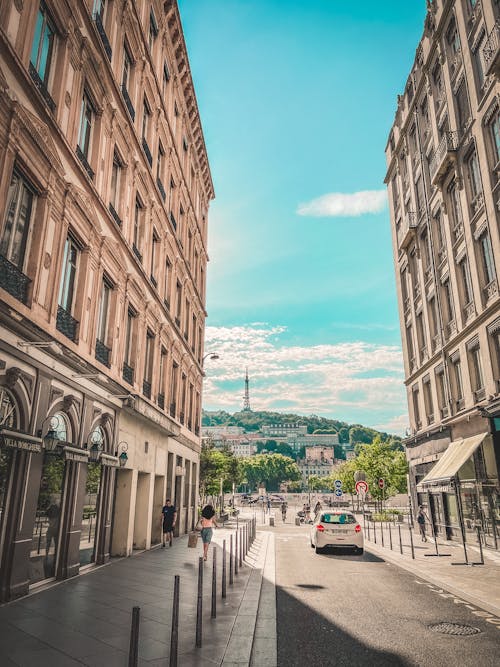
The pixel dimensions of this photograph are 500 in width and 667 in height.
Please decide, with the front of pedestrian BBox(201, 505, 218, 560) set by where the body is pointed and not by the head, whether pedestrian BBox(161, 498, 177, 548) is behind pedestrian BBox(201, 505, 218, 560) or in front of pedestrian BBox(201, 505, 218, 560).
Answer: in front

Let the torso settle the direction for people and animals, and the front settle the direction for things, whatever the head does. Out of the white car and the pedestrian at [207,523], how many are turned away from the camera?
2

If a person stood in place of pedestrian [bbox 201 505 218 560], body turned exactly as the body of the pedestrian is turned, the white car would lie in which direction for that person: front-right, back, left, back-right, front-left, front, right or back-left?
front-right

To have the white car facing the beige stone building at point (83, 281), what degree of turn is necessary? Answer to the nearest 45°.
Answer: approximately 135° to its left

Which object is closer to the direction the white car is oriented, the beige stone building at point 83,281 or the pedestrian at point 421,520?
the pedestrian

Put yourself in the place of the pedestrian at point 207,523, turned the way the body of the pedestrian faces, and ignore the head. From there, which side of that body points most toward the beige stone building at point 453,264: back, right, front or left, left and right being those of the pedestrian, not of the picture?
right

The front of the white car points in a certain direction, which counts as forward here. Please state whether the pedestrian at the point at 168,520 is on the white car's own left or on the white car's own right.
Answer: on the white car's own left

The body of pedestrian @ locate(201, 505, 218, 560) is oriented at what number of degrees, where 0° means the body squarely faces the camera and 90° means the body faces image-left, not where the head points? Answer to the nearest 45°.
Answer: approximately 180°

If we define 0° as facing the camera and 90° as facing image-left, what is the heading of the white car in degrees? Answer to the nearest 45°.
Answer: approximately 180°

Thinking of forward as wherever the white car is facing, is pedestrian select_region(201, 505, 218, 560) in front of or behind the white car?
behind
